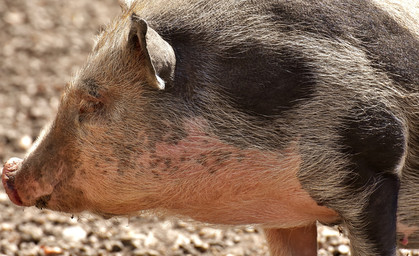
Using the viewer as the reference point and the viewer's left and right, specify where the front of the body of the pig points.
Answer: facing to the left of the viewer

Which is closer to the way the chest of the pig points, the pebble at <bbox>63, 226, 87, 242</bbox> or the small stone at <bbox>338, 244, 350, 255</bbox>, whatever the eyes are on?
the pebble
